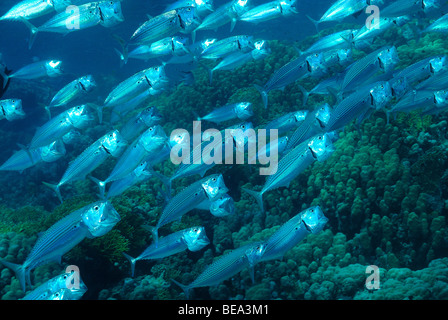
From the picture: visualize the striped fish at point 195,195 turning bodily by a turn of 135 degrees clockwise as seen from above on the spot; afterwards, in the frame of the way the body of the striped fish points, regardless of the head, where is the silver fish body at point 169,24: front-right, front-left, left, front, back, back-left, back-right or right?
back-right

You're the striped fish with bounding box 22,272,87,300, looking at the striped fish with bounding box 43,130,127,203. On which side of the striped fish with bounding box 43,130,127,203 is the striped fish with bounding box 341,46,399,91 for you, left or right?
right

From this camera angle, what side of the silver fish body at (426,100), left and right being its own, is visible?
right

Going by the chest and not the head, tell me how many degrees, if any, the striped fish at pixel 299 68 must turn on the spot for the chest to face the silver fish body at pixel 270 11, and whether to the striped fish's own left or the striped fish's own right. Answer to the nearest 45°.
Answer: approximately 90° to the striped fish's own left

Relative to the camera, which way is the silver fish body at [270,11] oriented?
to the viewer's right

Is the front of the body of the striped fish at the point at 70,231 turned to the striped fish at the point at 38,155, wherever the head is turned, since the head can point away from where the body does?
no

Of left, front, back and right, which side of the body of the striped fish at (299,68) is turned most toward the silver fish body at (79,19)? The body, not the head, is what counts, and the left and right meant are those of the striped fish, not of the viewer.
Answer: back

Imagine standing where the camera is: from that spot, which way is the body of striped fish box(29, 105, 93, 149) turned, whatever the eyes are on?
to the viewer's right

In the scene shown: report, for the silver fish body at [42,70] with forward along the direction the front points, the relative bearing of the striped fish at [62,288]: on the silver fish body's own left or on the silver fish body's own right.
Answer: on the silver fish body's own right

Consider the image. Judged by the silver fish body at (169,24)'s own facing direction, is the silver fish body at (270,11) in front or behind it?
in front

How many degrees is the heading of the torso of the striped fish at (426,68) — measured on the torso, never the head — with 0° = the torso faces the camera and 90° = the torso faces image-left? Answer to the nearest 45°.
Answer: approximately 270°

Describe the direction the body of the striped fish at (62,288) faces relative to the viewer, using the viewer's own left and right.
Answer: facing to the right of the viewer

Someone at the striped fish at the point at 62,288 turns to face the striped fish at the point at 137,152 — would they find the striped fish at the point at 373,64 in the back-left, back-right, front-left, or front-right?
front-right

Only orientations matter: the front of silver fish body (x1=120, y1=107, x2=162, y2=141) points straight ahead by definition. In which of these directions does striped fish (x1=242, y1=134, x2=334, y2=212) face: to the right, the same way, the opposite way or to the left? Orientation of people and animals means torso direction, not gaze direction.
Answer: the same way

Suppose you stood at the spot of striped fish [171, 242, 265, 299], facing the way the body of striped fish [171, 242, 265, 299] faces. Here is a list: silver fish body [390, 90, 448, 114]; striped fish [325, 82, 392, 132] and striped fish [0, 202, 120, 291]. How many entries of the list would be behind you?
1

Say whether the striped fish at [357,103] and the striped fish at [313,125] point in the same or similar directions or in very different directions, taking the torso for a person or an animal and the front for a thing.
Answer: same or similar directions

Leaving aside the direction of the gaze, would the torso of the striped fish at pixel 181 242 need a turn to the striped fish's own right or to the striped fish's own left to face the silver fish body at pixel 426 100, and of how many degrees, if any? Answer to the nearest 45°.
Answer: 0° — it already faces it

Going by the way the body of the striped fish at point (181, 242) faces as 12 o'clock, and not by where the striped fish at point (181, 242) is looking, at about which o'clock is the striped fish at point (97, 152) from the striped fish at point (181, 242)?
the striped fish at point (97, 152) is roughly at 6 o'clock from the striped fish at point (181, 242).
